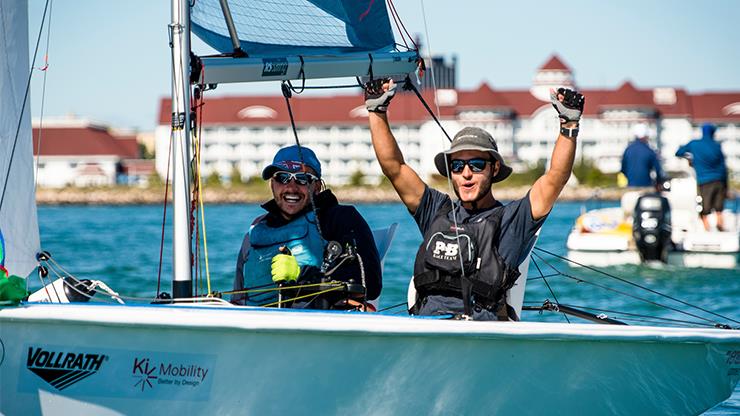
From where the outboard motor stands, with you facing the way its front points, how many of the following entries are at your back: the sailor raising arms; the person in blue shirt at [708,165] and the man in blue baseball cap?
2

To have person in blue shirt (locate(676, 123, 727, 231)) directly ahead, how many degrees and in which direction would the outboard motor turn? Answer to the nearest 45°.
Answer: approximately 45° to its right

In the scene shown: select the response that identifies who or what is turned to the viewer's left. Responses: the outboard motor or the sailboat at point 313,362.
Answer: the sailboat

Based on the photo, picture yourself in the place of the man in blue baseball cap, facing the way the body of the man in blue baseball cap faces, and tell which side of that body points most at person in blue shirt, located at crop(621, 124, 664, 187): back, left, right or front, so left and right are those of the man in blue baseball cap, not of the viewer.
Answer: back

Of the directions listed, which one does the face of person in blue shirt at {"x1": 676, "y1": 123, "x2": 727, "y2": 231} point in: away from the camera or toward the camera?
away from the camera

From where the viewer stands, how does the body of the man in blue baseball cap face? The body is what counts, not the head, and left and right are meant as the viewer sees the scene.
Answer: facing the viewer and to the left of the viewer

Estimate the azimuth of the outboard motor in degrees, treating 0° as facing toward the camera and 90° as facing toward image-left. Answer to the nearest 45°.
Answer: approximately 180°

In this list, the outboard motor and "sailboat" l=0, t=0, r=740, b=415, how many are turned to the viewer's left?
1

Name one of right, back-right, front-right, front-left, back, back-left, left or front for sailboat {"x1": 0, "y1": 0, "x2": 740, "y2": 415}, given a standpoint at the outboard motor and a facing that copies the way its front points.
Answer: back

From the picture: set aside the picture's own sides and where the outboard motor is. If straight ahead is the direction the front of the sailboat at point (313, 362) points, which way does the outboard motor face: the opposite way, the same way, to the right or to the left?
to the right

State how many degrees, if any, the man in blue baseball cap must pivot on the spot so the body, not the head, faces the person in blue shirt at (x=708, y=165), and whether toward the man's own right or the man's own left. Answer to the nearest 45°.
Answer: approximately 180°

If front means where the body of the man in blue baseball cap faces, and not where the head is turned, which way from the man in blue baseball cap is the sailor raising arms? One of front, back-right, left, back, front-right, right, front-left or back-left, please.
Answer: left

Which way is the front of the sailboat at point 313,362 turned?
to the viewer's left
